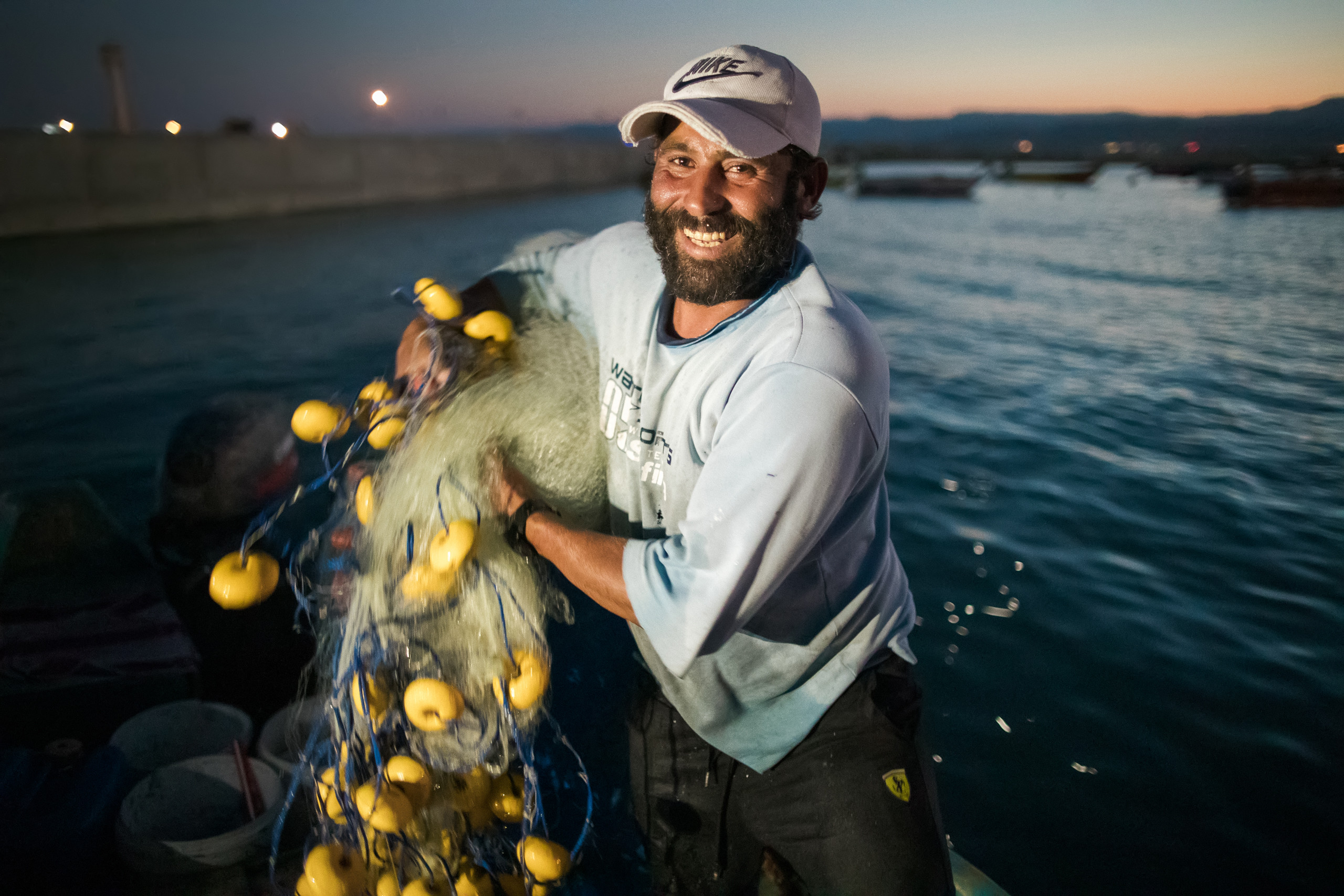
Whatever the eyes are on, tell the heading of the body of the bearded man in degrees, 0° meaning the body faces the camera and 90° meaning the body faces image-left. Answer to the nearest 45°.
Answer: approximately 45°

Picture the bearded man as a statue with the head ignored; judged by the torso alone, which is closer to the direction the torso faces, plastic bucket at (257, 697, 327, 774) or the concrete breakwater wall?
the plastic bucket

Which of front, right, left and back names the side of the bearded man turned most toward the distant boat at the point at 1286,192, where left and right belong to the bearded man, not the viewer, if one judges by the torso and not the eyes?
back

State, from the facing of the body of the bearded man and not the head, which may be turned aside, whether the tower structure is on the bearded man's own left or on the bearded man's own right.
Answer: on the bearded man's own right

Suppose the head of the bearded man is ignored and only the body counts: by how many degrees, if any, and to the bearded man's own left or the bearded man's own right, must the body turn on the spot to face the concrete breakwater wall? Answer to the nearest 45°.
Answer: approximately 90° to the bearded man's own right

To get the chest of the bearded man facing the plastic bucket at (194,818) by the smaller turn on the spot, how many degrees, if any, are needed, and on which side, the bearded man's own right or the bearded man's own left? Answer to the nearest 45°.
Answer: approximately 45° to the bearded man's own right

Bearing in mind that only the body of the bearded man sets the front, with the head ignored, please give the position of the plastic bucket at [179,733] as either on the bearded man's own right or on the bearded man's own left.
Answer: on the bearded man's own right
